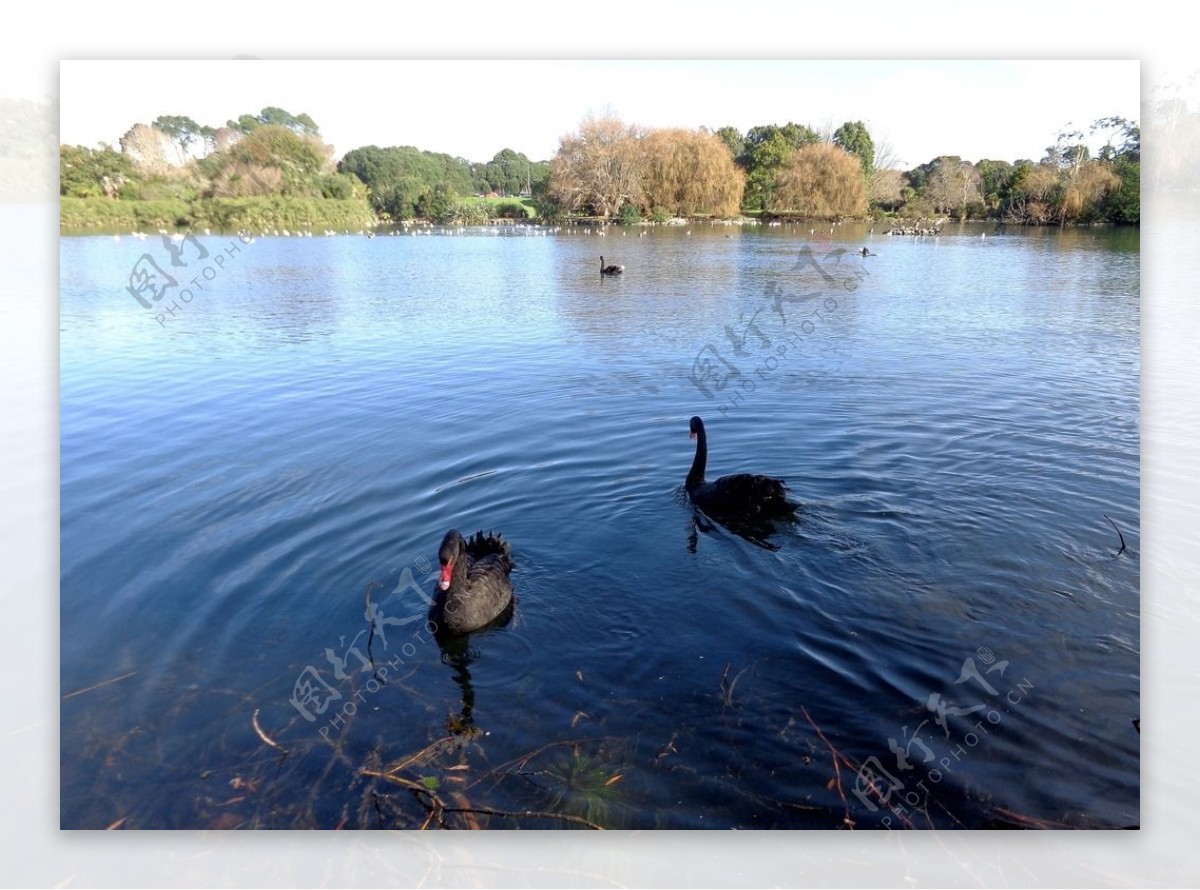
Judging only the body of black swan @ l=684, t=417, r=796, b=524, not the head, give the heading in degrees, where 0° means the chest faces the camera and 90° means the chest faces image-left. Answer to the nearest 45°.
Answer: approximately 90°

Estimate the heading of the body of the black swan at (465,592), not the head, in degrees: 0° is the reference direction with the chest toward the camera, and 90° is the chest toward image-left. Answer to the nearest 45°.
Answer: approximately 45°

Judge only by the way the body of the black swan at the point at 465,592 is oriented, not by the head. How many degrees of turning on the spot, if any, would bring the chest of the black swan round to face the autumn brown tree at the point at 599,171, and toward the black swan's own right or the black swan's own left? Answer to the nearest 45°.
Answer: approximately 135° to the black swan's own right

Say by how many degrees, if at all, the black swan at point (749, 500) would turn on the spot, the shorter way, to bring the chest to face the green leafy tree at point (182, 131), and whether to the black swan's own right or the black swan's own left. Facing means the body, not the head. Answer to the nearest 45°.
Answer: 0° — it already faces it

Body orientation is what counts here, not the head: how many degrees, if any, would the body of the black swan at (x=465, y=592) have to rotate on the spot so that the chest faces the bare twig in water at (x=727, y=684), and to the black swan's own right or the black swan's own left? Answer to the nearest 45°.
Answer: approximately 90° to the black swan's own left
